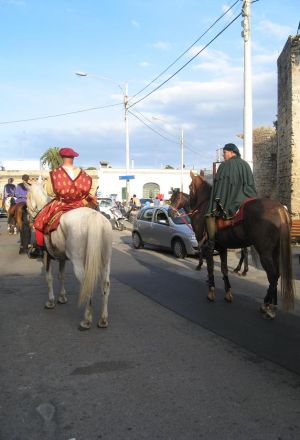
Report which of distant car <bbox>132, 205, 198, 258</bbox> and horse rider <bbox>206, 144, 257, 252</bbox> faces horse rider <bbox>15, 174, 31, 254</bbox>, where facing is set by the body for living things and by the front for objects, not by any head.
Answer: horse rider <bbox>206, 144, 257, 252</bbox>

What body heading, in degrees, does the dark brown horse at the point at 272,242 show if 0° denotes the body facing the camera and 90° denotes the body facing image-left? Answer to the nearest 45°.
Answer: approximately 135°

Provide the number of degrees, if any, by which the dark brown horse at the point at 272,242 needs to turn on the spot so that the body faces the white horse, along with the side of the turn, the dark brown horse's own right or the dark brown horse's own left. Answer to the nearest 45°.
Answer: approximately 90° to the dark brown horse's own left

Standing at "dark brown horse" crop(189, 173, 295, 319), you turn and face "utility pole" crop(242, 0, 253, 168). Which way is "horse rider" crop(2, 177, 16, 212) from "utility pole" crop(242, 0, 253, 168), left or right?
left

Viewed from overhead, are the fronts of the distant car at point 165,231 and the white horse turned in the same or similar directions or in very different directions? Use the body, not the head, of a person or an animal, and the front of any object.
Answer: very different directions

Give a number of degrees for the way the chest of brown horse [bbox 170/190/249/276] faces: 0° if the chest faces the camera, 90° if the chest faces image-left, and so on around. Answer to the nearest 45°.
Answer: approximately 135°

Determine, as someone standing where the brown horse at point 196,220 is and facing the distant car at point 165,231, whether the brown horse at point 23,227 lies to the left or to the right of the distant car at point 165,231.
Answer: left

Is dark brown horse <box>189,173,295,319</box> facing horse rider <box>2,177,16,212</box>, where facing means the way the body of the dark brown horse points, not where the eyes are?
yes
